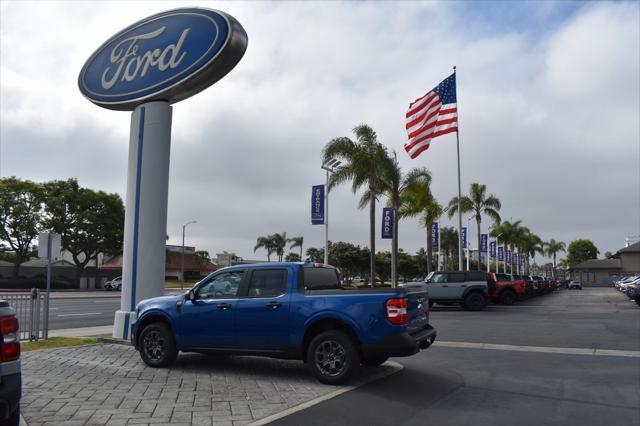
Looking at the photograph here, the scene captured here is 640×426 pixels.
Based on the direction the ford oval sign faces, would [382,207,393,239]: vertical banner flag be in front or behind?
behind

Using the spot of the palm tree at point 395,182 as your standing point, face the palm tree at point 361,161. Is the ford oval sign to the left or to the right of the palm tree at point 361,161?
left

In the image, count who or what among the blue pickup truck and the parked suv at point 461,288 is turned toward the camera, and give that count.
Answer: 0

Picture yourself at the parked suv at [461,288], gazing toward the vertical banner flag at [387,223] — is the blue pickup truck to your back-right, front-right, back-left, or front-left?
back-left

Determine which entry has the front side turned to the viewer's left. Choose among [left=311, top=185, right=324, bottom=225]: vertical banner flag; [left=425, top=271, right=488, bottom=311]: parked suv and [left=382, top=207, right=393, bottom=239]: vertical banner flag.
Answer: the parked suv

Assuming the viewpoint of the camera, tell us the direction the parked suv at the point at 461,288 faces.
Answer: facing to the left of the viewer

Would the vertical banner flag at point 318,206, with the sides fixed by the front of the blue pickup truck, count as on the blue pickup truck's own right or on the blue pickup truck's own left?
on the blue pickup truck's own right

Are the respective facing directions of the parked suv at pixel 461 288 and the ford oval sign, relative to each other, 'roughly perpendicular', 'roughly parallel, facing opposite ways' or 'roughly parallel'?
roughly perpendicular

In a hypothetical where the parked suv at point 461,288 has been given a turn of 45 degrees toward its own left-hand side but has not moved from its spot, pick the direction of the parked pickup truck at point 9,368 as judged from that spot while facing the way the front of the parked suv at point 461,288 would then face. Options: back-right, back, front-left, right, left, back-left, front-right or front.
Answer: front-left

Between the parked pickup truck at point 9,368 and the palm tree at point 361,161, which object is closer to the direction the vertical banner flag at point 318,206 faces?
the parked pickup truck

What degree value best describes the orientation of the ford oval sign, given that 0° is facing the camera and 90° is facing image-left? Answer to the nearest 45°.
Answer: approximately 45°

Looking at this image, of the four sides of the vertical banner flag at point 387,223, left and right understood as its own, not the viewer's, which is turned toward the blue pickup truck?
front
